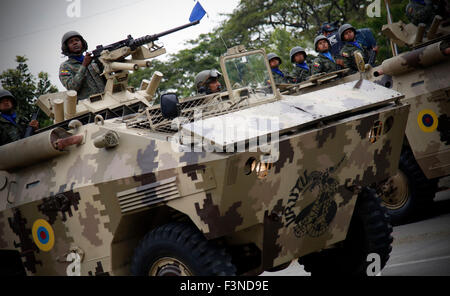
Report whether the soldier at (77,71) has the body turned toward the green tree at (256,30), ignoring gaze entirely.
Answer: no

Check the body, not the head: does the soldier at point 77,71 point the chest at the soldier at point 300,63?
no

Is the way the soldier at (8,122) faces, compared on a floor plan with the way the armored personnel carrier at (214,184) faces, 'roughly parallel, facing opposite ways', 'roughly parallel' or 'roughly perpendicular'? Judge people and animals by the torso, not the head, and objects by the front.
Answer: roughly parallel

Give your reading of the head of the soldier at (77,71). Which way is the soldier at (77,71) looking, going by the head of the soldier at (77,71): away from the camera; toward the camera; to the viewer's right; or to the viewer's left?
toward the camera

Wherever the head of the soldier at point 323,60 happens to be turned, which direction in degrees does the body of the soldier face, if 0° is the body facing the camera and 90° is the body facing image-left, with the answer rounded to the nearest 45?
approximately 315°

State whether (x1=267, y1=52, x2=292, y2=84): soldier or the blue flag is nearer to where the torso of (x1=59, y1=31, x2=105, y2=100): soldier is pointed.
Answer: the blue flag

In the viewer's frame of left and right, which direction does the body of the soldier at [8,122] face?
facing the viewer and to the right of the viewer

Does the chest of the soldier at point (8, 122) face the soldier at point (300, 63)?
no

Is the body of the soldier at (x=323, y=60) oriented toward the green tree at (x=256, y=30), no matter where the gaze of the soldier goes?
no
